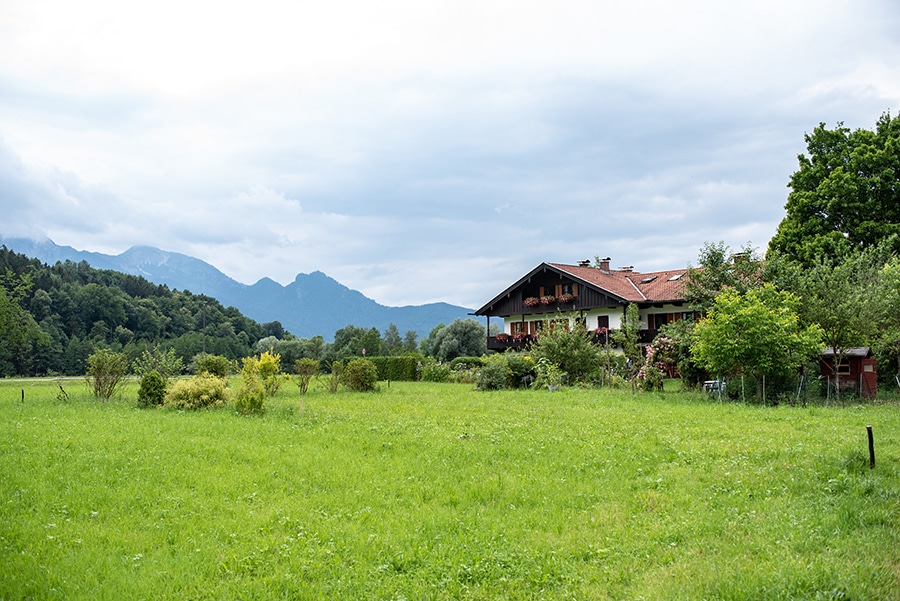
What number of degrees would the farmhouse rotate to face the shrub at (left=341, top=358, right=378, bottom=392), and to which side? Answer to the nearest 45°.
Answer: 0° — it already faces it

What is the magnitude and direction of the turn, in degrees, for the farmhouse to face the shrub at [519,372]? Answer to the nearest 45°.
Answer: approximately 45° to its left

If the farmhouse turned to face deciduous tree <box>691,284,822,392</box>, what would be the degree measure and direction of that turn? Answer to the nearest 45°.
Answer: approximately 45° to its left

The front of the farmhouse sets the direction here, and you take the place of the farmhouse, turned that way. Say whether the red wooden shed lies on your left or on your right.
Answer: on your left

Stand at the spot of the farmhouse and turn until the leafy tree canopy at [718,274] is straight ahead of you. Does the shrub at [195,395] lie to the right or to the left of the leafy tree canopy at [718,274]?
right

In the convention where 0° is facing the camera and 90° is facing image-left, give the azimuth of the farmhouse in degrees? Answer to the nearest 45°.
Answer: approximately 45°

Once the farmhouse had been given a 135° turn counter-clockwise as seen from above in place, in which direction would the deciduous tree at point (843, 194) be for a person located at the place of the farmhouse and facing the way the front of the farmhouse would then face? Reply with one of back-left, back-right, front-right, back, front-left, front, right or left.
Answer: front-right

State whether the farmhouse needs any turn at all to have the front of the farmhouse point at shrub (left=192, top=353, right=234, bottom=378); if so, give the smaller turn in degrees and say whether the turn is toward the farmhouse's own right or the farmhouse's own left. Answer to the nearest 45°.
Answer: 0° — it already faces it
